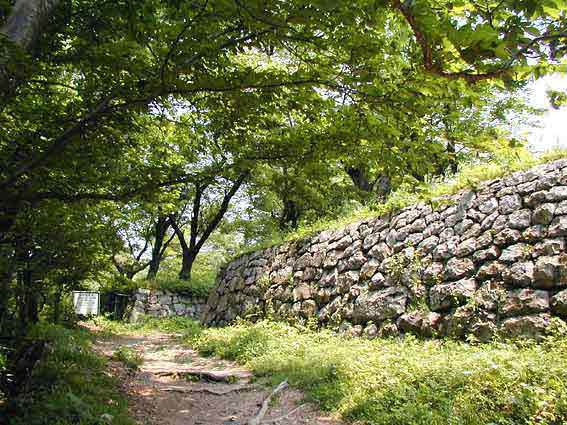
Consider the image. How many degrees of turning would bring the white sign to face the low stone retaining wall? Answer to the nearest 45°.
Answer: approximately 135° to its left

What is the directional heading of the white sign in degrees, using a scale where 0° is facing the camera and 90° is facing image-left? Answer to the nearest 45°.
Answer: approximately 0°

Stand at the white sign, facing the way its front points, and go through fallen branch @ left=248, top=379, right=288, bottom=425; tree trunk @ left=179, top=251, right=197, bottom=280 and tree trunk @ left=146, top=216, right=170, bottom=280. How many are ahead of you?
1

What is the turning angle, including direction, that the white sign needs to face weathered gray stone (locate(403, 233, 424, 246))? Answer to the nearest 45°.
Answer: approximately 45° to its left

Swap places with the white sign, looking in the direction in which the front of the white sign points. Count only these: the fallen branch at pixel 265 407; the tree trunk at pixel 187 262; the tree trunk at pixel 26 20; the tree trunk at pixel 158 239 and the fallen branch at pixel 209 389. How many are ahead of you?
3

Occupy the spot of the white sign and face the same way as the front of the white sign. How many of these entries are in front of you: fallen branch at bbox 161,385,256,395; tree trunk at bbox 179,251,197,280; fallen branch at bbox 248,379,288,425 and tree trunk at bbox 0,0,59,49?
3

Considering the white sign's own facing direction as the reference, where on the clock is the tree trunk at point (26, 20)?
The tree trunk is roughly at 12 o'clock from the white sign.

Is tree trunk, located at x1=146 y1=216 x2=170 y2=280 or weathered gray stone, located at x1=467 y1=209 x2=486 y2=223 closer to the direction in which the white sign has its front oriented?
the weathered gray stone

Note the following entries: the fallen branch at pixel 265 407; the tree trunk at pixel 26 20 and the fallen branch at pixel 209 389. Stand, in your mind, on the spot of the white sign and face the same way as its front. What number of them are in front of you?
3
